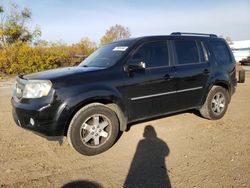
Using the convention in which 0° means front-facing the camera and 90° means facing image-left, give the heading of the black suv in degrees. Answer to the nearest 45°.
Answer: approximately 45°
